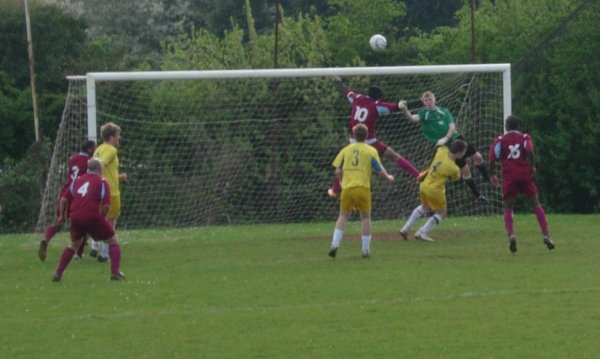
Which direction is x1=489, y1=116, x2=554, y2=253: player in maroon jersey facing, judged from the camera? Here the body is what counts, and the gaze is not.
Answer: away from the camera

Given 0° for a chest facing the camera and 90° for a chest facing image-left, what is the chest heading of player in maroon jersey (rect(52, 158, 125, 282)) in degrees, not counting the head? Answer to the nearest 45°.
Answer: approximately 225°

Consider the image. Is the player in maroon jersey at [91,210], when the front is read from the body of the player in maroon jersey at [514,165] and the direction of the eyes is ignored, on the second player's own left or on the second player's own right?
on the second player's own left

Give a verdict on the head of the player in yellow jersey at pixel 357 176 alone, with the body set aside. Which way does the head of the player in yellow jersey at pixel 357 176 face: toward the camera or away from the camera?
away from the camera

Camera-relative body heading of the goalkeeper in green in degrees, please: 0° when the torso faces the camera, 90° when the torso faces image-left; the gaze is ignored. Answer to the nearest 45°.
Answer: approximately 0°

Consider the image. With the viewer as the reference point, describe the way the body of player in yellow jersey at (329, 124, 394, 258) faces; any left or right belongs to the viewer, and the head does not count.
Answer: facing away from the viewer

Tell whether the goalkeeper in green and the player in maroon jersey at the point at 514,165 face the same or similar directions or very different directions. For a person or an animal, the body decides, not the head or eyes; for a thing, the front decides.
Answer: very different directions

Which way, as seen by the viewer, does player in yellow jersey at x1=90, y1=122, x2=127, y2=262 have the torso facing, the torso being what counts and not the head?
to the viewer's right
